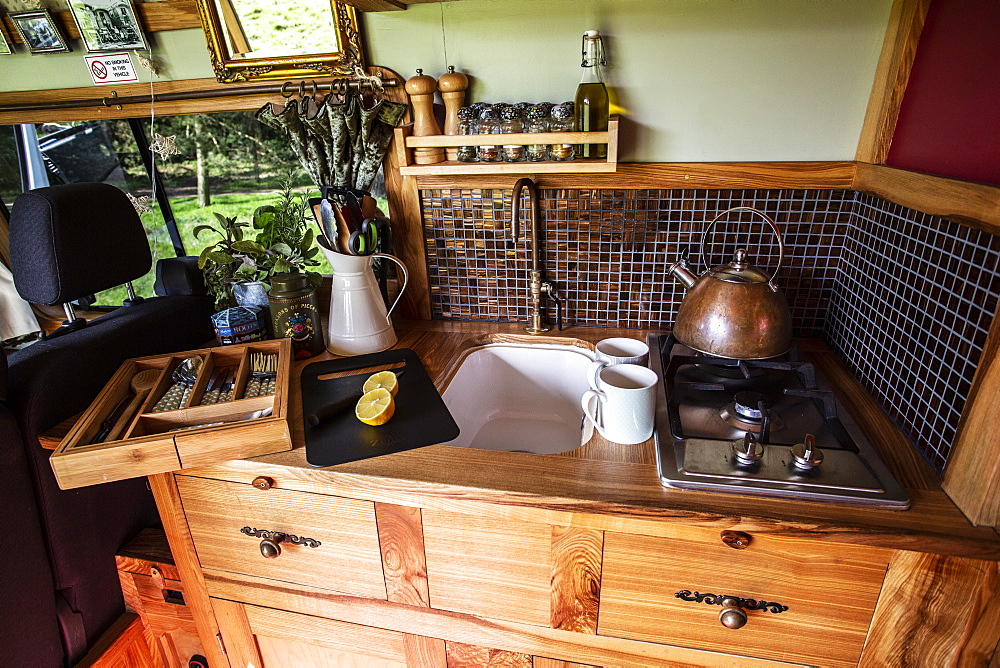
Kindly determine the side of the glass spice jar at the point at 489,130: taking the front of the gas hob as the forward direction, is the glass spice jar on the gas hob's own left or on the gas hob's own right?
on the gas hob's own right

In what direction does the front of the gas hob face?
toward the camera

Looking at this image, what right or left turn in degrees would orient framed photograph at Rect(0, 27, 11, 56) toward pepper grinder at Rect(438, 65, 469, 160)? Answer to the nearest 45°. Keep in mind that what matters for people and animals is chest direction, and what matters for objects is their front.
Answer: approximately 45° to its left

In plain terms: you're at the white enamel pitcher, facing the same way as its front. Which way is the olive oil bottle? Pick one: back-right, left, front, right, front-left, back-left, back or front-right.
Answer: back

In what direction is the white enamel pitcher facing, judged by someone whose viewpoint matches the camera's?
facing to the left of the viewer

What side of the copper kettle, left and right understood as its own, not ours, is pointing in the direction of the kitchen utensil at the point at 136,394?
front

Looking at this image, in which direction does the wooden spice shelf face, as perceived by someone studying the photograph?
facing the viewer

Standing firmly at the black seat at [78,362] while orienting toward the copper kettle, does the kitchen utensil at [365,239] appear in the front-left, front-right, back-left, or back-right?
front-left

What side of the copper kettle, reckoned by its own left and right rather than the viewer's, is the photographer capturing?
left

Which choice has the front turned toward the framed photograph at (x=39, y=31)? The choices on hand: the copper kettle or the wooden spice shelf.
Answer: the copper kettle

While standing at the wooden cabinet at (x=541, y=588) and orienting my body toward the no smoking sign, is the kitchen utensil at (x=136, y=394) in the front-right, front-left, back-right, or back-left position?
front-left

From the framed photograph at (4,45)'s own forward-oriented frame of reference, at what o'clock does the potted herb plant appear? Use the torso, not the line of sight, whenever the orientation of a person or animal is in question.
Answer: The potted herb plant is roughly at 11 o'clock from the framed photograph.

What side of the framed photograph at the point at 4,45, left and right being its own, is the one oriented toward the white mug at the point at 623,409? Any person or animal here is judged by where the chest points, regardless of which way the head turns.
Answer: front
